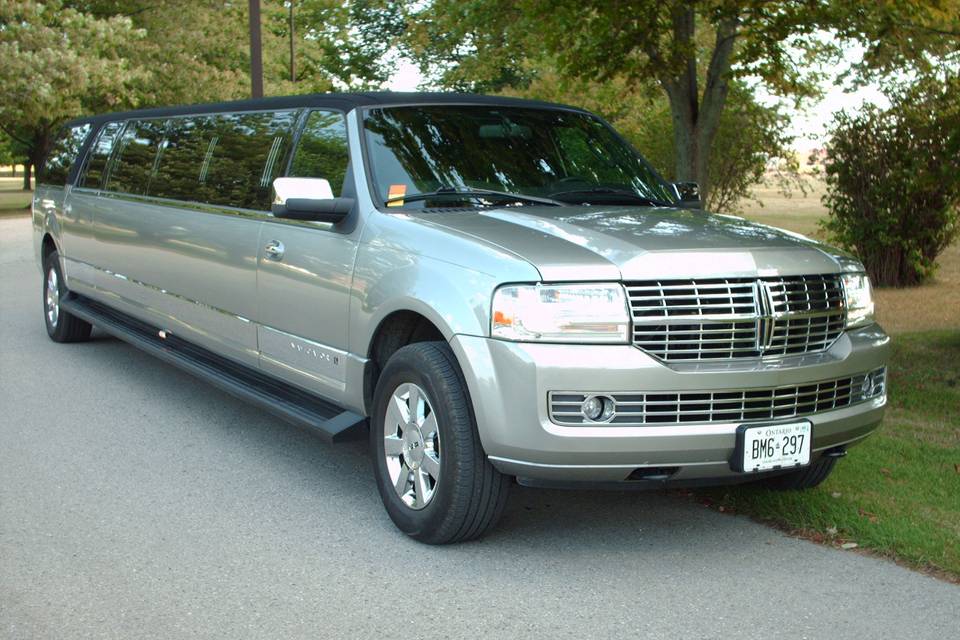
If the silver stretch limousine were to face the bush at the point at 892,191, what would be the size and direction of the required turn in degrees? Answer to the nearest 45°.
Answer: approximately 90° to its left

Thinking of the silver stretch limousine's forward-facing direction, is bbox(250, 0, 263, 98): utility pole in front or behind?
behind

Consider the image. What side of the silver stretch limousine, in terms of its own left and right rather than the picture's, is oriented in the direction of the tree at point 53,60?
back

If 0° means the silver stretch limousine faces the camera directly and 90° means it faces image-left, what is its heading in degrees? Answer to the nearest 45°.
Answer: approximately 315°

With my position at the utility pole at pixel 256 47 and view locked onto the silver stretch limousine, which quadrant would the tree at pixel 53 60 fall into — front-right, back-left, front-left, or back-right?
back-right

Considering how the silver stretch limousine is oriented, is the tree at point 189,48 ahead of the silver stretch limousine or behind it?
behind
